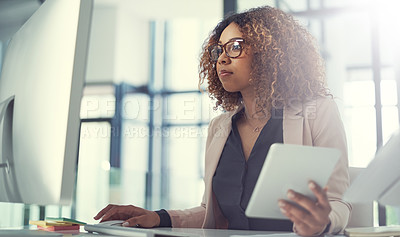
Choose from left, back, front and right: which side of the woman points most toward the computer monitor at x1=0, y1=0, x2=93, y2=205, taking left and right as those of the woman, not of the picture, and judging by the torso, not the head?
front

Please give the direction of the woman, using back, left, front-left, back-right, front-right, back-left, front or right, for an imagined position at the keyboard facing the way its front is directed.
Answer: front

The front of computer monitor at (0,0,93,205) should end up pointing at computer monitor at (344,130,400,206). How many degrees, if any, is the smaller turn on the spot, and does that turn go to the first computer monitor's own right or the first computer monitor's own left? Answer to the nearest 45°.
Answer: approximately 45° to the first computer monitor's own right

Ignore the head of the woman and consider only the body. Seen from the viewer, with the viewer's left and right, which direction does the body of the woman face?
facing the viewer and to the left of the viewer

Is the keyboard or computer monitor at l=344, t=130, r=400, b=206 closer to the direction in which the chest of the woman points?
the keyboard

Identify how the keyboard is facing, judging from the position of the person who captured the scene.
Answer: facing away from the viewer and to the right of the viewer

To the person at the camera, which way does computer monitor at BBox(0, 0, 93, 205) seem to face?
facing away from the viewer and to the right of the viewer

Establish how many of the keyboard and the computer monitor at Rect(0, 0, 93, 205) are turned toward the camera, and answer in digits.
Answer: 0

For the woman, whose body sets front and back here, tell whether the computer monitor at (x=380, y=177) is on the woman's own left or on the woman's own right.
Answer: on the woman's own left

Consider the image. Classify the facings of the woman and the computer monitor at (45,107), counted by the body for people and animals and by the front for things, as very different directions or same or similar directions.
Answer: very different directions

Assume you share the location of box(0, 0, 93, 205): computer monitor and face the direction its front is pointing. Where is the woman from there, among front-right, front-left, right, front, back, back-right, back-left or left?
front
